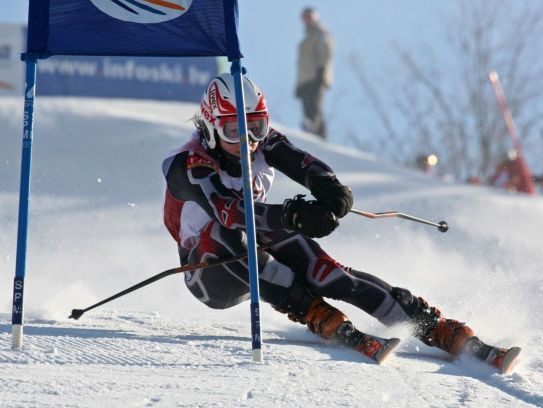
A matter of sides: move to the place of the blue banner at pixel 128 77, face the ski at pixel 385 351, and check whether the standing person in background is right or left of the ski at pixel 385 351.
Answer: left

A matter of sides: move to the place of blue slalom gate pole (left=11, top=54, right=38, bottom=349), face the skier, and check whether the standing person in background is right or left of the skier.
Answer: left

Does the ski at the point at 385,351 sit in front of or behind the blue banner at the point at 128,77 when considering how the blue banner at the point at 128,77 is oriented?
in front

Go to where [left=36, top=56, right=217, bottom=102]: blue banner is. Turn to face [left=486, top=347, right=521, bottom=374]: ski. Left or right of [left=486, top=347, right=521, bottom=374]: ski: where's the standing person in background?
left

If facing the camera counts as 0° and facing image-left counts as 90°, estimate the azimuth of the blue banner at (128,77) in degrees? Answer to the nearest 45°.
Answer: approximately 0°

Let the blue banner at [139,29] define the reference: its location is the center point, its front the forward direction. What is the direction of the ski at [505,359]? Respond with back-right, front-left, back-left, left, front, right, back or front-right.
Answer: left

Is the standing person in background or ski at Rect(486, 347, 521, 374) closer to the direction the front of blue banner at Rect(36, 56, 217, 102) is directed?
the ski

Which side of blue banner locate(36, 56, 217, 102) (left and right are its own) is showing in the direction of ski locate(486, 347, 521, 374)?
front

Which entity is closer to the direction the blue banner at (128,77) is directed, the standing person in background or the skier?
the skier

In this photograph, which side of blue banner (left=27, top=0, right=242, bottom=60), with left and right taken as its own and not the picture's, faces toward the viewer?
front

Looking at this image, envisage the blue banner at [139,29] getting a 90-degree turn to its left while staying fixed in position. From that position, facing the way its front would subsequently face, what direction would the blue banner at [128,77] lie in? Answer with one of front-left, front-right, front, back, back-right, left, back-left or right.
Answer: left

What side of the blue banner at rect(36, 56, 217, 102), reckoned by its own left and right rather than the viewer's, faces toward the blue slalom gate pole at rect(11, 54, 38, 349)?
front

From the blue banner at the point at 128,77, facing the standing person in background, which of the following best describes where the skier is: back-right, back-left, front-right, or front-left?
front-right

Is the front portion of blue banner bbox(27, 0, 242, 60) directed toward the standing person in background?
no

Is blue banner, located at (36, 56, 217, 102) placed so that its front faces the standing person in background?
no
